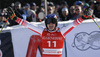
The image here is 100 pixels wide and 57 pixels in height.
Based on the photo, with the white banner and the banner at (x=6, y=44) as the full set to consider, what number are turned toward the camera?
2

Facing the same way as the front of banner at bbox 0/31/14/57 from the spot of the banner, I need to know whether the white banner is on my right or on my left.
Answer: on my left

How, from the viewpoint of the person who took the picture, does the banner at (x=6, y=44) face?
facing the viewer

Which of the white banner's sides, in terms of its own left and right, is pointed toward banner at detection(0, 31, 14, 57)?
right

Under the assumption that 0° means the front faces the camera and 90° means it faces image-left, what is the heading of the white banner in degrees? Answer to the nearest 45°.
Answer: approximately 0°
